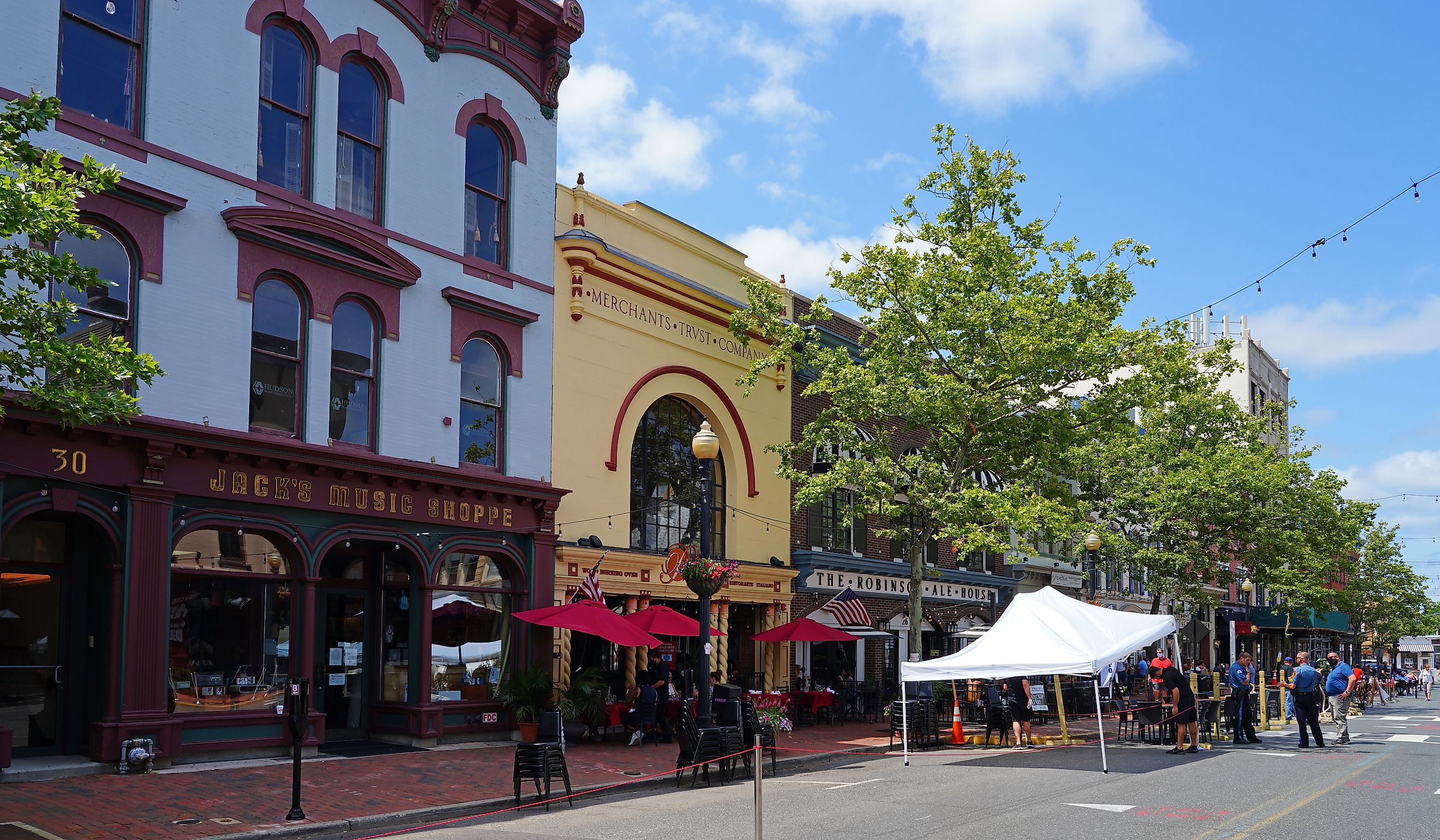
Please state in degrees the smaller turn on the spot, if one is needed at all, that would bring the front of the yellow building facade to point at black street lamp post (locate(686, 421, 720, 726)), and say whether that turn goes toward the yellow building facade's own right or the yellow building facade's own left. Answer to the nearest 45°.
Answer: approximately 45° to the yellow building facade's own right

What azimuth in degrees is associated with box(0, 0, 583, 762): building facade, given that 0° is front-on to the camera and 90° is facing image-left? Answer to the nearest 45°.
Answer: approximately 315°

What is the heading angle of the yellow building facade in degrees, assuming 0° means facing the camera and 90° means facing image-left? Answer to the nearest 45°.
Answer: approximately 315°

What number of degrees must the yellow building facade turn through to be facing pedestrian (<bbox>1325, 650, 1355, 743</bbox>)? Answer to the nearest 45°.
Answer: approximately 45° to its left

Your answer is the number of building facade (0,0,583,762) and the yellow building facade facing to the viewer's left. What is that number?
0

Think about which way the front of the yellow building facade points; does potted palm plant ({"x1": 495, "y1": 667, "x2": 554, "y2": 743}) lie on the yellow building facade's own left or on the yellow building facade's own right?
on the yellow building facade's own right

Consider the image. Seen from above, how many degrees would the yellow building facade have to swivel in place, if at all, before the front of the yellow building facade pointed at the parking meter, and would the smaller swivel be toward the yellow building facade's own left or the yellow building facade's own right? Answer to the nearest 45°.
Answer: approximately 45° to the yellow building facade's own right

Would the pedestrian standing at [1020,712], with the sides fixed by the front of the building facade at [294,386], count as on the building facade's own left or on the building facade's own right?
on the building facade's own left

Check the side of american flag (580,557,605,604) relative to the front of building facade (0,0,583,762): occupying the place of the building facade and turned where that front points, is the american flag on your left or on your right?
on your left

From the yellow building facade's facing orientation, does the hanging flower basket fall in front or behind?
in front
